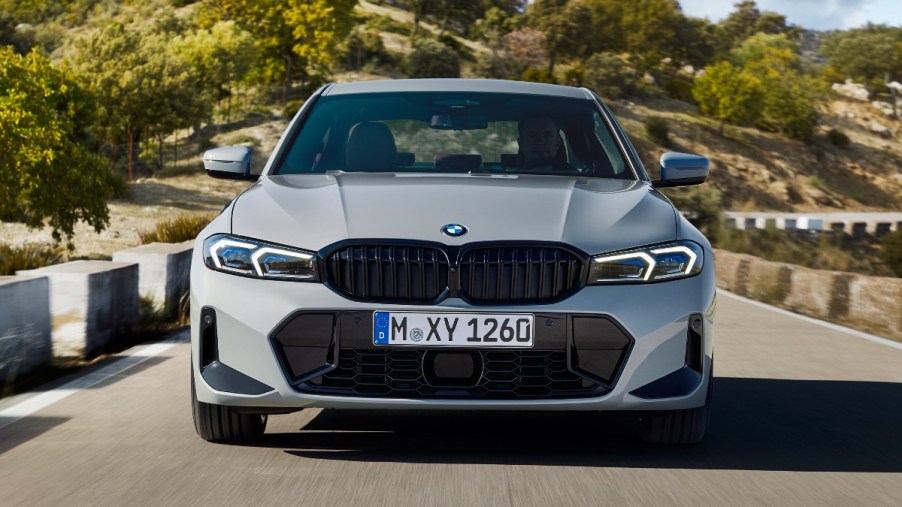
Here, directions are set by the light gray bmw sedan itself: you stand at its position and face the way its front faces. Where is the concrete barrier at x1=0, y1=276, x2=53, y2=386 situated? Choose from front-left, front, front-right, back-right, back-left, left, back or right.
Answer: back-right

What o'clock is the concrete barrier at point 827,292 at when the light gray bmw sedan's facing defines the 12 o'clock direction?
The concrete barrier is roughly at 7 o'clock from the light gray bmw sedan.

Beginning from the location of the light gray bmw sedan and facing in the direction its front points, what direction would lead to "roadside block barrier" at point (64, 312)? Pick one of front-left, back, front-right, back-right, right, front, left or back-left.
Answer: back-right

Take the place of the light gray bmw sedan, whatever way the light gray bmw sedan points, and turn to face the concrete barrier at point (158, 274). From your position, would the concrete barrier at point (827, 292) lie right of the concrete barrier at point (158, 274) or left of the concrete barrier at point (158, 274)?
right

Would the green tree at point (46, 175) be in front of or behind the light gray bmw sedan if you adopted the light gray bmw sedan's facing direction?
behind

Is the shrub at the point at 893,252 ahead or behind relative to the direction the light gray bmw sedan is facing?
behind

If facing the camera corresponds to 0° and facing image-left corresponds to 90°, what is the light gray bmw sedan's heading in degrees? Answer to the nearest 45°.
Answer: approximately 0°

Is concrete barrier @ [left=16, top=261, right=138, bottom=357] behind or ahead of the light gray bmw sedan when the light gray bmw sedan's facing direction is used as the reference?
behind
